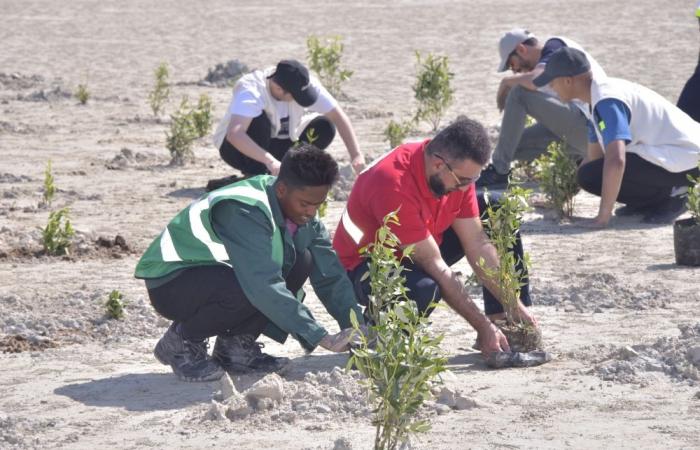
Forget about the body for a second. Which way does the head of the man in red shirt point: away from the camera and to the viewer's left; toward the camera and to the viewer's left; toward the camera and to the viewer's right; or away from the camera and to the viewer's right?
toward the camera and to the viewer's right

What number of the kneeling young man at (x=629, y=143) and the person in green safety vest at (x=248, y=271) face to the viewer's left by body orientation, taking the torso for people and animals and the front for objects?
1

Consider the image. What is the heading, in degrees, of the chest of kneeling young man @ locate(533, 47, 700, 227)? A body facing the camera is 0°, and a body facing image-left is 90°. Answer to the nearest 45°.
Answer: approximately 90°

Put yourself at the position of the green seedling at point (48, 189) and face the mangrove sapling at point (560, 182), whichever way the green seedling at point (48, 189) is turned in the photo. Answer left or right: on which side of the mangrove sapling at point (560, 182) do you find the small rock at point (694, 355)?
right

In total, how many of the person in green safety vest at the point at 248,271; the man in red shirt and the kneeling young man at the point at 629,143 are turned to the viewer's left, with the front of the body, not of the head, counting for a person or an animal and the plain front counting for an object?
1

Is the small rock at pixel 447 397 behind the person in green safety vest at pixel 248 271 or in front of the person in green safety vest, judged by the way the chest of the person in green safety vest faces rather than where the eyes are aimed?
in front

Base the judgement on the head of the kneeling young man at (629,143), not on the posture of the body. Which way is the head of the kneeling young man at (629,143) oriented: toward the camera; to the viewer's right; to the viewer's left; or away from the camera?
to the viewer's left

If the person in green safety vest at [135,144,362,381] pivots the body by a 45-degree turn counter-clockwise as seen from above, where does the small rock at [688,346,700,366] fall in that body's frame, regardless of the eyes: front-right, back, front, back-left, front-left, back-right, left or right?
front

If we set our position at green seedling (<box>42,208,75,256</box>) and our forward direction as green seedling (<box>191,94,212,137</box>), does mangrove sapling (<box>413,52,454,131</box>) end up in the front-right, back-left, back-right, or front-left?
front-right

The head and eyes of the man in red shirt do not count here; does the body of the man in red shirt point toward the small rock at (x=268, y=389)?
no

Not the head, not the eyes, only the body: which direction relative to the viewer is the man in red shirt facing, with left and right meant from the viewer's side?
facing the viewer and to the right of the viewer

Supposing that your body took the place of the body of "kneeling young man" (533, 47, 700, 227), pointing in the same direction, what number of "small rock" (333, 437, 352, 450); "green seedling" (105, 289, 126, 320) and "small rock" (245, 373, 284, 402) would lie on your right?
0

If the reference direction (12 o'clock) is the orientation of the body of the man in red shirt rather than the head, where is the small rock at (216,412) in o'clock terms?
The small rock is roughly at 3 o'clock from the man in red shirt.

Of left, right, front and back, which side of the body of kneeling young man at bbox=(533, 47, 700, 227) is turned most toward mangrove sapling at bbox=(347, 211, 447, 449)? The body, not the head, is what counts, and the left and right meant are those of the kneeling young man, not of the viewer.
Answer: left

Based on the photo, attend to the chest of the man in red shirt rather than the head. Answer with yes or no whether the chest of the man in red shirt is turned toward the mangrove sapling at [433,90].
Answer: no

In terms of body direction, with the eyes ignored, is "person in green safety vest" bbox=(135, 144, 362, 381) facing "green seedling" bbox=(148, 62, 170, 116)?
no
